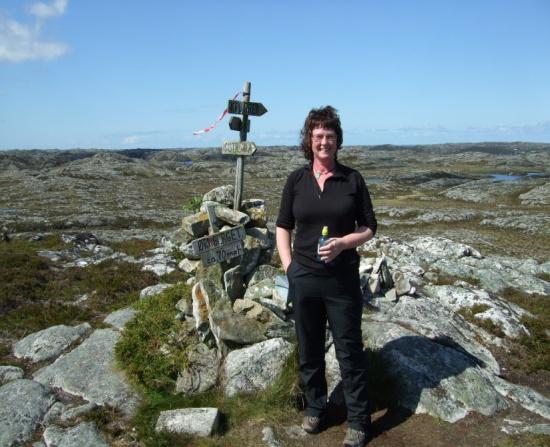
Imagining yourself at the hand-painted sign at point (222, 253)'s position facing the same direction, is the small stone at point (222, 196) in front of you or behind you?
behind

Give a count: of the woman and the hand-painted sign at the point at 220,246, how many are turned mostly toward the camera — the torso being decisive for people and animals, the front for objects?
2

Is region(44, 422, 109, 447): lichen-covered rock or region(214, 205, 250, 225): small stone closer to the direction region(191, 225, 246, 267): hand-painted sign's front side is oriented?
the lichen-covered rock

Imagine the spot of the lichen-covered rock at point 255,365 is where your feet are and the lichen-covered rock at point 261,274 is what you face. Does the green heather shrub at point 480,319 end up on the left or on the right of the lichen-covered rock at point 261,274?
right

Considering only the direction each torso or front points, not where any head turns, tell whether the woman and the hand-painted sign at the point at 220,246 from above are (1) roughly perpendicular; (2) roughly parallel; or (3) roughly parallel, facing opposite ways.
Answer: roughly parallel

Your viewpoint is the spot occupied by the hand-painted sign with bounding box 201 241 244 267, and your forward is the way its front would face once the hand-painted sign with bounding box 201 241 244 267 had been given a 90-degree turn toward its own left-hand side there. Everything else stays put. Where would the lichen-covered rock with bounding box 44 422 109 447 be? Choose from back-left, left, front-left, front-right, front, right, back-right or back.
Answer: back-right

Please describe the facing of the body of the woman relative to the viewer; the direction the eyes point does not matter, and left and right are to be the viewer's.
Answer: facing the viewer

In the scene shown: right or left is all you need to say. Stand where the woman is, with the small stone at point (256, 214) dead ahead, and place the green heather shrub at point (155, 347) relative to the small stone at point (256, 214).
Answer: left

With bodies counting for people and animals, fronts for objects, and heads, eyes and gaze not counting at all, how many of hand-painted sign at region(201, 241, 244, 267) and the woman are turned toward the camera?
2

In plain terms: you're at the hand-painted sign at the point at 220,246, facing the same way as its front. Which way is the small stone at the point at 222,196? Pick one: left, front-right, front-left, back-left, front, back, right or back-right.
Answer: back

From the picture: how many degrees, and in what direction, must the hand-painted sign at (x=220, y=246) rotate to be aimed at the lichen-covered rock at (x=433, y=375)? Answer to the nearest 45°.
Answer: approximately 45° to its left

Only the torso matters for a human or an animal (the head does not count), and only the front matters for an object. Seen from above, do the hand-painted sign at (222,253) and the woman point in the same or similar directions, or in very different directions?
same or similar directions
